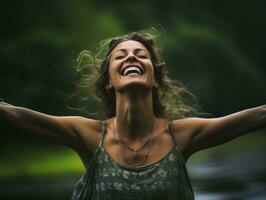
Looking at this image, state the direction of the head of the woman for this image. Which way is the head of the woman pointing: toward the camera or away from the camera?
toward the camera

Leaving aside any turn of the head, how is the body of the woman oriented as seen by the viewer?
toward the camera
